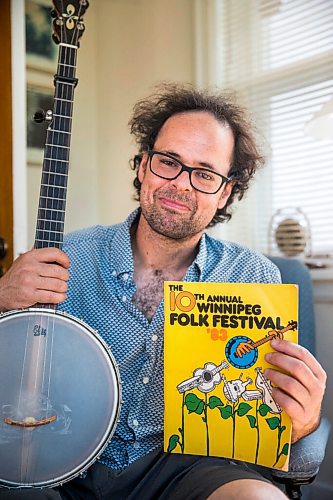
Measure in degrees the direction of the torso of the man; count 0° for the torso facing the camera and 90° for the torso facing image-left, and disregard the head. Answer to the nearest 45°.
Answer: approximately 0°

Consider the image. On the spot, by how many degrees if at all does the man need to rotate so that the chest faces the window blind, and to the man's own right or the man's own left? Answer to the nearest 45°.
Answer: approximately 135° to the man's own left
